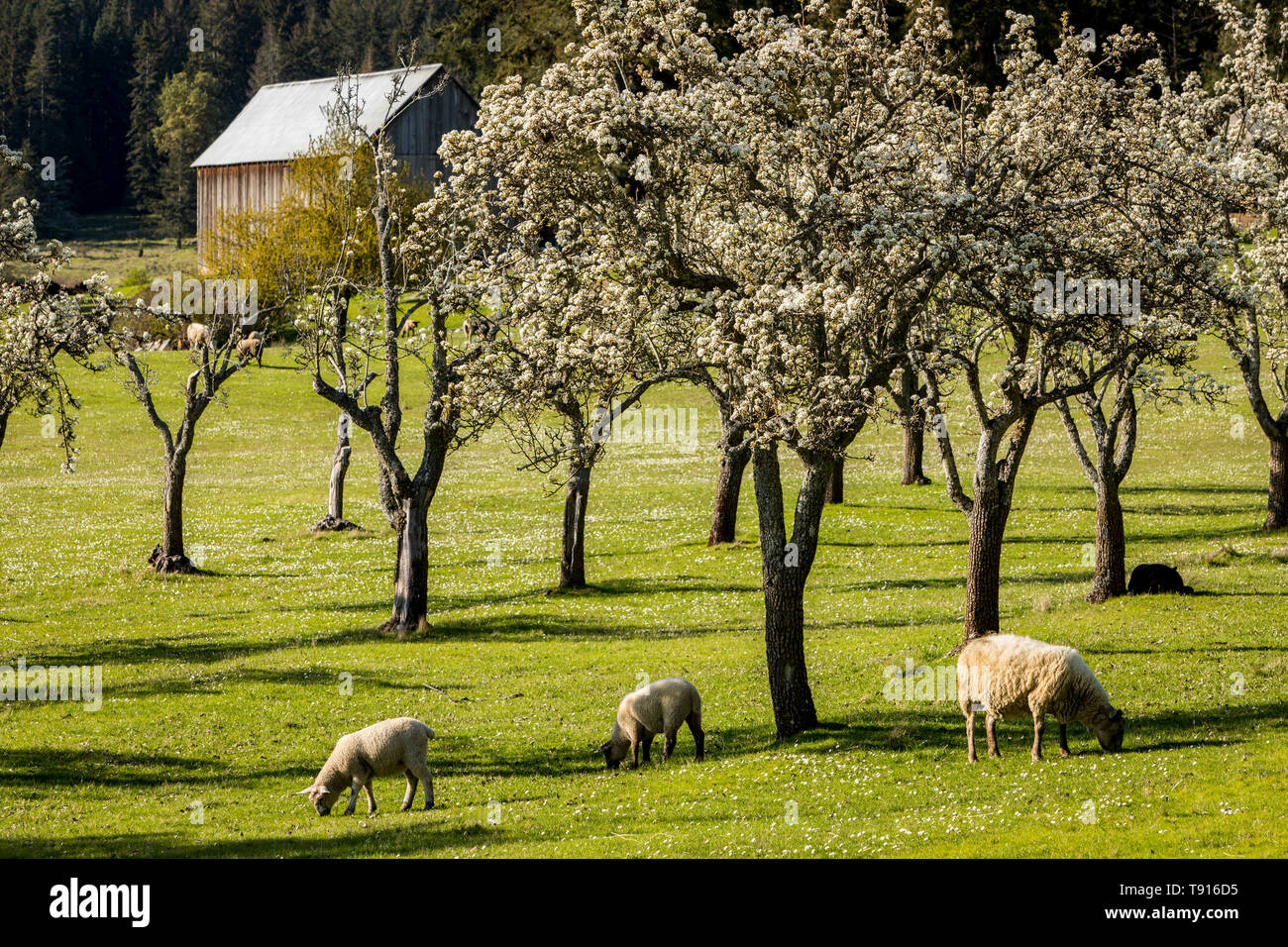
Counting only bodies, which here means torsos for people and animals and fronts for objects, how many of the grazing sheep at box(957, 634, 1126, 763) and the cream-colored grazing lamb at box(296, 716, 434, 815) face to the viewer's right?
1

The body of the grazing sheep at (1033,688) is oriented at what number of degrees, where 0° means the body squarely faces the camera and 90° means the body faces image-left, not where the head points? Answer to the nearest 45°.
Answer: approximately 270°

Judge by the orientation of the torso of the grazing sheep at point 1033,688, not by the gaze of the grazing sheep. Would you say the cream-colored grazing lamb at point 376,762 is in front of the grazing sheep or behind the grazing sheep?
behind

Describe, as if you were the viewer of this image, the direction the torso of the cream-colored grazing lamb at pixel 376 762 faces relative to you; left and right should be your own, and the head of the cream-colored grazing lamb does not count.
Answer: facing to the left of the viewer

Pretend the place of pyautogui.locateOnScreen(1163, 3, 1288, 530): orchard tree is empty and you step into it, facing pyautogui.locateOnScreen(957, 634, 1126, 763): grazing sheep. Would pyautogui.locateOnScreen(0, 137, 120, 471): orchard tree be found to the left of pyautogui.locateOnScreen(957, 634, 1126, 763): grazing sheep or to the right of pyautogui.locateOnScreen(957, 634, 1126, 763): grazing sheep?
right

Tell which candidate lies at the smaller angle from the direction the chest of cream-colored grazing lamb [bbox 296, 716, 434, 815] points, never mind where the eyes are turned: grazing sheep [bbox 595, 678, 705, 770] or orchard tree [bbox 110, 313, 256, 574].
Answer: the orchard tree

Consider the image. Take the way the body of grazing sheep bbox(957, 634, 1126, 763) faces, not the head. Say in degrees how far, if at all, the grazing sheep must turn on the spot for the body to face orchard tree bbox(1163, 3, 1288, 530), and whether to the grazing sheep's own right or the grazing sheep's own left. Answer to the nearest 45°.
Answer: approximately 90° to the grazing sheep's own left
